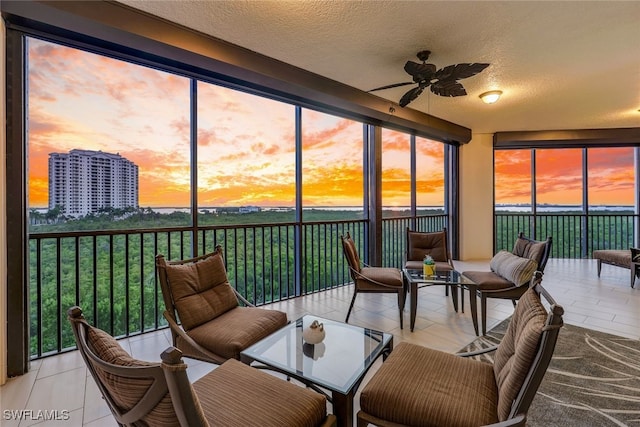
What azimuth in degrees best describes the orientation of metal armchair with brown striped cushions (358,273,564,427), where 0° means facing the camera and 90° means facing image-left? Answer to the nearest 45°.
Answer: approximately 90°

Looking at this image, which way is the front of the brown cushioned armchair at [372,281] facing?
to the viewer's right

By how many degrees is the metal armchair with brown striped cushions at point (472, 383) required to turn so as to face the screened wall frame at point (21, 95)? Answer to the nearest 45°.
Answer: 0° — it already faces it

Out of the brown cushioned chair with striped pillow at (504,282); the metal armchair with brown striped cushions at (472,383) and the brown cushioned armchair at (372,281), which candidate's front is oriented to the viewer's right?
the brown cushioned armchair at (372,281)

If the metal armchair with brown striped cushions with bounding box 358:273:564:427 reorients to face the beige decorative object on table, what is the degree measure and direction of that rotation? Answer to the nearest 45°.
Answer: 0° — it already faces it

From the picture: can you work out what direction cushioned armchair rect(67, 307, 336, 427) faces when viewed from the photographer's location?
facing away from the viewer and to the right of the viewer

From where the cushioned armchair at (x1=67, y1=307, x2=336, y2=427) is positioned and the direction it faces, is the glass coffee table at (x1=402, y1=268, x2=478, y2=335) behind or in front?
in front

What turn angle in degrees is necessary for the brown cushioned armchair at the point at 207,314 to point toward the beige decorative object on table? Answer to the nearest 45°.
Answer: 0° — it already faces it

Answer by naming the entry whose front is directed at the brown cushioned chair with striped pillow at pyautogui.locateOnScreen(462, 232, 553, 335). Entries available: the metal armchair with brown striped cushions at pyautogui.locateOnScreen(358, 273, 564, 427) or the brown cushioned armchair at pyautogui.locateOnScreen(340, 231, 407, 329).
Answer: the brown cushioned armchair at pyautogui.locateOnScreen(340, 231, 407, 329)

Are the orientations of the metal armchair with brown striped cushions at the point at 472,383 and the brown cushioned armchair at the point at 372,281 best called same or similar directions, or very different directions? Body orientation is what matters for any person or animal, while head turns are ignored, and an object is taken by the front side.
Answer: very different directions

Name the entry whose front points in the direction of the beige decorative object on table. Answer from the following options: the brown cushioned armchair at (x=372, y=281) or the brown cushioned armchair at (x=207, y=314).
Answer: the brown cushioned armchair at (x=207, y=314)

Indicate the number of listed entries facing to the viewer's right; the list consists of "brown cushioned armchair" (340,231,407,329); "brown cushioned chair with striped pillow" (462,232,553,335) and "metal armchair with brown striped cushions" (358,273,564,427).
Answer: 1

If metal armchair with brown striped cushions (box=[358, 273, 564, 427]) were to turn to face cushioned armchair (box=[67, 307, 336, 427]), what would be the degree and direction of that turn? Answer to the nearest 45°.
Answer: approximately 45° to its left

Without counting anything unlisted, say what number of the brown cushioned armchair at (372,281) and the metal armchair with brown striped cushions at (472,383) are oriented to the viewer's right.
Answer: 1

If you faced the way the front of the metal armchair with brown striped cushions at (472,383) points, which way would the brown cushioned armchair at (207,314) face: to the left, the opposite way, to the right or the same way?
the opposite way
